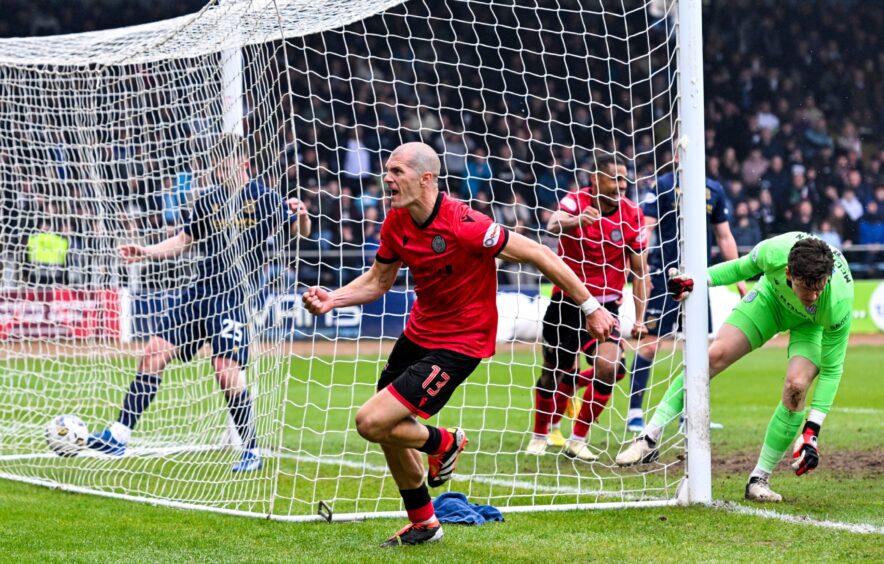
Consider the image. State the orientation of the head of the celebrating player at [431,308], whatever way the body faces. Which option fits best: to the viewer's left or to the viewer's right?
to the viewer's left

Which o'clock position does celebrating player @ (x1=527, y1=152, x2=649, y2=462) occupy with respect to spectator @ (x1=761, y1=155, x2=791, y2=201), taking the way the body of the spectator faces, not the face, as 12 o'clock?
The celebrating player is roughly at 12 o'clock from the spectator.

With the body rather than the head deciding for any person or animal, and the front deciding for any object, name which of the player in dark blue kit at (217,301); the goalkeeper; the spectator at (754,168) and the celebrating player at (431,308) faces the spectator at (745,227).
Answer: the spectator at (754,168)

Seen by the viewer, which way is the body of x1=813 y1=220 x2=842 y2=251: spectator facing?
toward the camera

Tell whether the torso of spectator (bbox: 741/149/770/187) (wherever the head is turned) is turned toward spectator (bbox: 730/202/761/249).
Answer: yes

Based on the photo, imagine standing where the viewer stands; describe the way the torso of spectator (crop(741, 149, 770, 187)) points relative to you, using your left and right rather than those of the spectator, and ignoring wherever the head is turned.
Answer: facing the viewer
